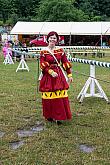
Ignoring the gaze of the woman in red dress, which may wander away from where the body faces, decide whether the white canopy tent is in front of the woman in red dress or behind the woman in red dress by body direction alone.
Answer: behind

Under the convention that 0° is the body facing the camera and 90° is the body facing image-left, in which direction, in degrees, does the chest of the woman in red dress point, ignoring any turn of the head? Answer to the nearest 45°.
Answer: approximately 0°
